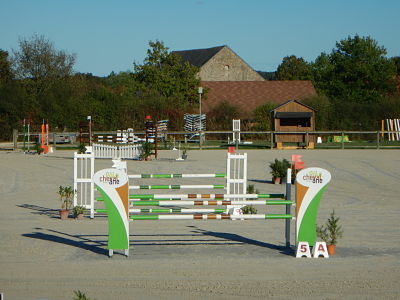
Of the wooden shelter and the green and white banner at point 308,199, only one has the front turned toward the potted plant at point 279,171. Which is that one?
the wooden shelter

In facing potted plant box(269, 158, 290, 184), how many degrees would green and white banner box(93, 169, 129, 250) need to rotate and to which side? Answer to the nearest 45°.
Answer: approximately 135° to its left

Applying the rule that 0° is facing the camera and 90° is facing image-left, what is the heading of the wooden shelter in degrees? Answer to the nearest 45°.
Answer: approximately 0°

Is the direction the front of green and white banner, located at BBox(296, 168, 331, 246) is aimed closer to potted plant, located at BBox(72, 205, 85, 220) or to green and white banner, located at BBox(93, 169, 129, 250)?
the green and white banner

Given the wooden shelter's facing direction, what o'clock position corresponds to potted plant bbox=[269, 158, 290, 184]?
The potted plant is roughly at 12 o'clock from the wooden shelter.

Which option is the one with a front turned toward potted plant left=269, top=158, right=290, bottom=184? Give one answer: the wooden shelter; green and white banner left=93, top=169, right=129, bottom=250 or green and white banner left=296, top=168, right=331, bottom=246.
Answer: the wooden shelter

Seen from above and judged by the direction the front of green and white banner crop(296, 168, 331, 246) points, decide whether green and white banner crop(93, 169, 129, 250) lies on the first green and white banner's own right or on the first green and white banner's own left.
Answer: on the first green and white banner's own right

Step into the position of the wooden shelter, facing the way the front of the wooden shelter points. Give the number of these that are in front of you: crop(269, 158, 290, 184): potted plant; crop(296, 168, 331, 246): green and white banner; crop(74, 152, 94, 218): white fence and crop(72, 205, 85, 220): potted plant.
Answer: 4

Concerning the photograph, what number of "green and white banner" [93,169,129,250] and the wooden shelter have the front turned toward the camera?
2

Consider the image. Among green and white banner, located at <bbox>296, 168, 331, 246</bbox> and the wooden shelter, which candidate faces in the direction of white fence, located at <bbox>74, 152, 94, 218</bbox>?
the wooden shelter

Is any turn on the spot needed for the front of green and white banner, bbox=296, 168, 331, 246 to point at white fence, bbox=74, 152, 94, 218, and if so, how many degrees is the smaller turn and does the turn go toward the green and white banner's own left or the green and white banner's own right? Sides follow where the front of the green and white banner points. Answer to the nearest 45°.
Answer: approximately 135° to the green and white banner's own right
